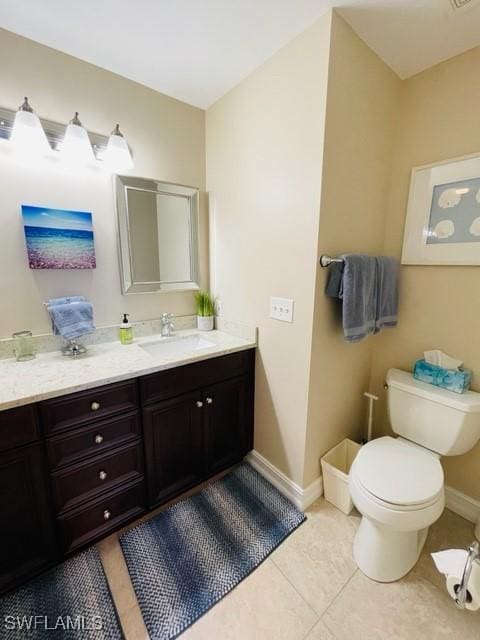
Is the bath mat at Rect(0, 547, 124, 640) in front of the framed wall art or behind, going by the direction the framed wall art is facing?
in front

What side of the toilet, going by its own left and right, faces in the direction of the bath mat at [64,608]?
front

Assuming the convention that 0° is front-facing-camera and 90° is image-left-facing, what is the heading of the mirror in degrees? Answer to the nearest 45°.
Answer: approximately 315°

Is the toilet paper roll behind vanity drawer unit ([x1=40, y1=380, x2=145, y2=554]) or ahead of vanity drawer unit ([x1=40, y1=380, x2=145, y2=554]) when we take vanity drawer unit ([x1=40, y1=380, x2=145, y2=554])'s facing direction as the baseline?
ahead

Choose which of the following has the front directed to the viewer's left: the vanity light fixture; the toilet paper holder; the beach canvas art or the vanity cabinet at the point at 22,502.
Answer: the toilet paper holder

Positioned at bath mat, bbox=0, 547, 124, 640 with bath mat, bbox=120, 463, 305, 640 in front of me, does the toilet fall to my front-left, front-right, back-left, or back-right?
front-right

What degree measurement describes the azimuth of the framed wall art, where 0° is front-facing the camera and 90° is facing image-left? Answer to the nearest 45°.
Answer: approximately 45°

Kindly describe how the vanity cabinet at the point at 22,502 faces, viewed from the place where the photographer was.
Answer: facing the viewer and to the right of the viewer
